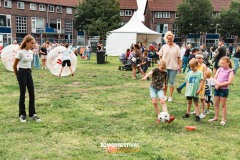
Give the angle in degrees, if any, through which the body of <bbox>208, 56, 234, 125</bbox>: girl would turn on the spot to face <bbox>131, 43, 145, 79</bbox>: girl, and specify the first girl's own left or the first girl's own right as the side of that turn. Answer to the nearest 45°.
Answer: approximately 90° to the first girl's own right

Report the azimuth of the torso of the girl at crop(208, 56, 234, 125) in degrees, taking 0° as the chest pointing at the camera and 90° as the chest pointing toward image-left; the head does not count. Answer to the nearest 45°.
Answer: approximately 45°

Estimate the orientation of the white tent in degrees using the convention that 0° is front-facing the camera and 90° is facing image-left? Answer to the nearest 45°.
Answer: approximately 315°

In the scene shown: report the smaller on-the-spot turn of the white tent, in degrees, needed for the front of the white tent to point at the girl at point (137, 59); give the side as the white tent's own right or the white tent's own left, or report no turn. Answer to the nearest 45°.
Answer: approximately 45° to the white tent's own right
